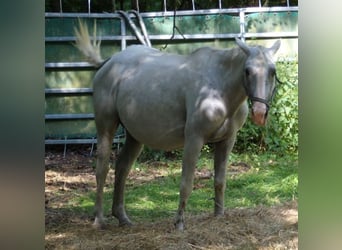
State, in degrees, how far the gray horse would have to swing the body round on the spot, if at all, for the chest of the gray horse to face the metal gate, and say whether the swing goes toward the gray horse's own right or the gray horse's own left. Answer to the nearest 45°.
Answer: approximately 135° to the gray horse's own left

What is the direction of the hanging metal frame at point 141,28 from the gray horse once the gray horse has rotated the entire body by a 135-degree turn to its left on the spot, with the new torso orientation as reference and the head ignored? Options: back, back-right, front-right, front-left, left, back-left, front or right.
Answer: front

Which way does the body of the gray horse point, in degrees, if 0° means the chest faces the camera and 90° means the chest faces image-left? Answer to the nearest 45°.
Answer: approximately 315°
